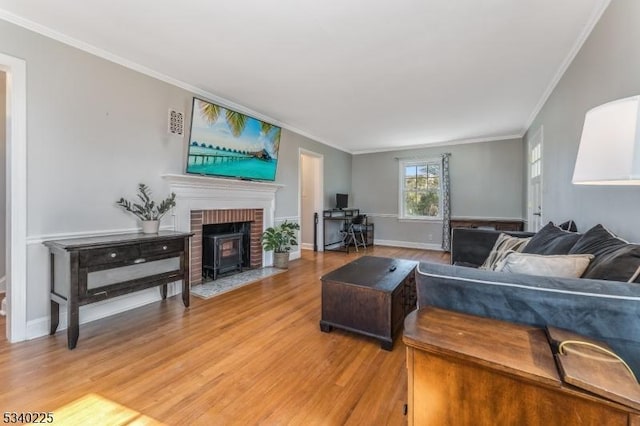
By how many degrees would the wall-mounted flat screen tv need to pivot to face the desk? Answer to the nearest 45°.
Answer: approximately 90° to its left

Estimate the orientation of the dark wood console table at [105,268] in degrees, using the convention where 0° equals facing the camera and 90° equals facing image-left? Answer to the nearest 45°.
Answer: approximately 315°

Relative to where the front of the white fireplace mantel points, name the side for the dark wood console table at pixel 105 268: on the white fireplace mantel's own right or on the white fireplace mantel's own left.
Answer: on the white fireplace mantel's own right

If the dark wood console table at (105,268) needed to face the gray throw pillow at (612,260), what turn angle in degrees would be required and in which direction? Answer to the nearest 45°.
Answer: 0° — it already faces it

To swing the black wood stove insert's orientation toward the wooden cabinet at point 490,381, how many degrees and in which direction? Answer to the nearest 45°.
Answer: approximately 45° to its right

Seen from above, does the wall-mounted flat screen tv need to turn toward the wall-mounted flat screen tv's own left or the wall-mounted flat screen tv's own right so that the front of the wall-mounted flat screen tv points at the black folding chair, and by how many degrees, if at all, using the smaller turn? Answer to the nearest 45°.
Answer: approximately 90° to the wall-mounted flat screen tv's own left

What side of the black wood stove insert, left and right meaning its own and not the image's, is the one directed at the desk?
left

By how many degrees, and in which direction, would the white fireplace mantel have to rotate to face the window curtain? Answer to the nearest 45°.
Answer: approximately 45° to its left
